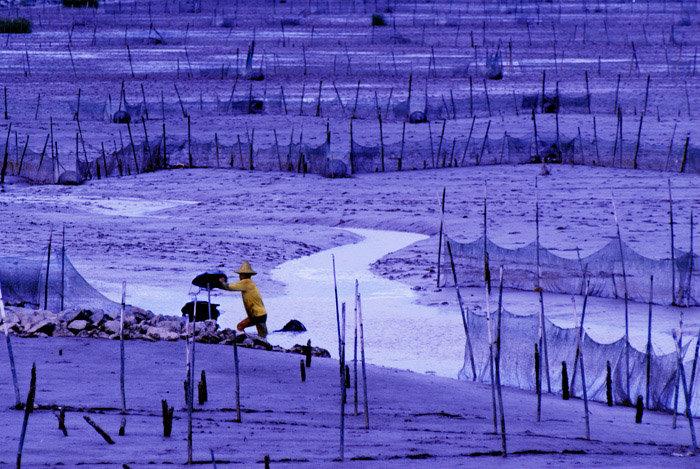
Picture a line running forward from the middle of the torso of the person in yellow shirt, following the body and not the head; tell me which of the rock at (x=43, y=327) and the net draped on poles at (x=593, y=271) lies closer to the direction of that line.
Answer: the rock

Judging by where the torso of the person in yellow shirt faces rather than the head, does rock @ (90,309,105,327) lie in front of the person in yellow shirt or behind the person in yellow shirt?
in front

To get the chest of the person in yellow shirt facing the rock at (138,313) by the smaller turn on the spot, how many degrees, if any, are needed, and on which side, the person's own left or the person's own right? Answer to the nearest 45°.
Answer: approximately 45° to the person's own left

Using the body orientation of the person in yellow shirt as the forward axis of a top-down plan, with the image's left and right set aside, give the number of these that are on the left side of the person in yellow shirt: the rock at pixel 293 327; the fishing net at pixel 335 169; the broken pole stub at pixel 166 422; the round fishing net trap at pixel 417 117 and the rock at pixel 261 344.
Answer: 2

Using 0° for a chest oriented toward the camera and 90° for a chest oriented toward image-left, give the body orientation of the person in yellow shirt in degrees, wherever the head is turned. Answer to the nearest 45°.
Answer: approximately 90°

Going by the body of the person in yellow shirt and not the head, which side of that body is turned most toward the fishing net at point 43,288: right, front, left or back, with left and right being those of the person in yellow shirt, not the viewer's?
front

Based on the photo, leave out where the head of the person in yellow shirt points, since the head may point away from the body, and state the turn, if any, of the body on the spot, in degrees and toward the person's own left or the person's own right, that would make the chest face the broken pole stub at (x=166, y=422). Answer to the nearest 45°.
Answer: approximately 90° to the person's own left

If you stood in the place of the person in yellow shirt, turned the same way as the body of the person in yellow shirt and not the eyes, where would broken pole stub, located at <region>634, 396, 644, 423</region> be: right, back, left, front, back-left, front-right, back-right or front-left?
back-left

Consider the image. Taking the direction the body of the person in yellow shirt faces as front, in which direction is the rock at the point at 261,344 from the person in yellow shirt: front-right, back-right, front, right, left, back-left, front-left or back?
left

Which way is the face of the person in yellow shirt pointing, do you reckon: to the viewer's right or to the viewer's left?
to the viewer's left

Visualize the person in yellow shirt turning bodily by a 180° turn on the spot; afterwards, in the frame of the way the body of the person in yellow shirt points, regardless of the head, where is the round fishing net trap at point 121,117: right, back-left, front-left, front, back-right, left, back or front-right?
left

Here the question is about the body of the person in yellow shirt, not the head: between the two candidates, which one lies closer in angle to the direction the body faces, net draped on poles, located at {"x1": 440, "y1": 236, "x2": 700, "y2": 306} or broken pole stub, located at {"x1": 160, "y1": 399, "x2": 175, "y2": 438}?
the broken pole stub

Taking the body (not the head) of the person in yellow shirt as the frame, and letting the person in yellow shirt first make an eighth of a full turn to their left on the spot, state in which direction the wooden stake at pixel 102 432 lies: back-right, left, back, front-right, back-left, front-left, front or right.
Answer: front-left
